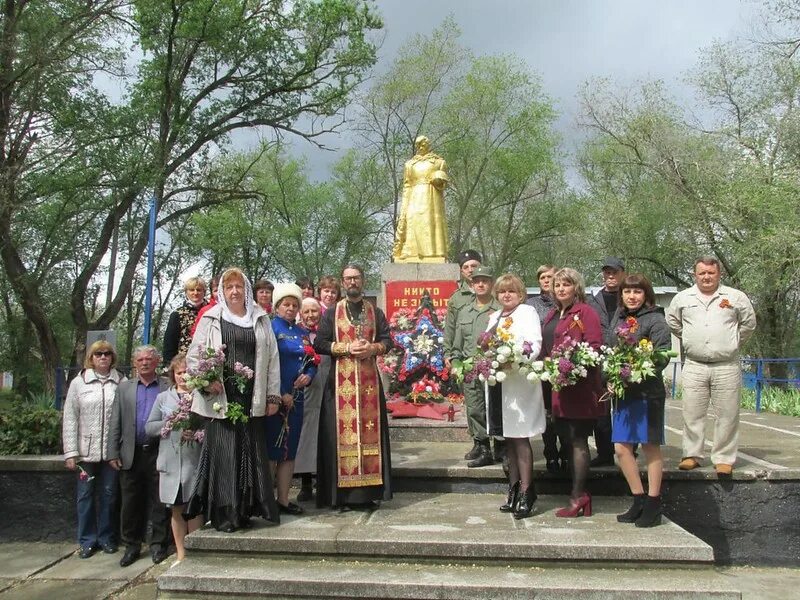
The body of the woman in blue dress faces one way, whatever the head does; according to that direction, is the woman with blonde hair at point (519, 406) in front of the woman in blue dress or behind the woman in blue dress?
in front

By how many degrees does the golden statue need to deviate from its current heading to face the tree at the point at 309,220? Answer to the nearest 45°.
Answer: approximately 180°

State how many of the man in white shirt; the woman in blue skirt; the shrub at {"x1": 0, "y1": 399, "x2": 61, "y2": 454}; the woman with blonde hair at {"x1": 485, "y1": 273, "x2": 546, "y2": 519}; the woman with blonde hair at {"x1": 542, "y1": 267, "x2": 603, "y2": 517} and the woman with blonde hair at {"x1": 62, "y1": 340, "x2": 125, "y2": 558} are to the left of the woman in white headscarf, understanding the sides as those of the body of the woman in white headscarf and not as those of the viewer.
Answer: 4

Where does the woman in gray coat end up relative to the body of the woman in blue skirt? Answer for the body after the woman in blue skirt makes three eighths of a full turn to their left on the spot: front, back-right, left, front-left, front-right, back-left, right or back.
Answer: back

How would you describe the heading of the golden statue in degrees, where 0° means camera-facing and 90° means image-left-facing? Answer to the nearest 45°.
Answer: approximately 0°

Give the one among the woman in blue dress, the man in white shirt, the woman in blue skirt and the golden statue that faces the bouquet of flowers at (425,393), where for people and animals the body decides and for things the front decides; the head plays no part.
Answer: the golden statue

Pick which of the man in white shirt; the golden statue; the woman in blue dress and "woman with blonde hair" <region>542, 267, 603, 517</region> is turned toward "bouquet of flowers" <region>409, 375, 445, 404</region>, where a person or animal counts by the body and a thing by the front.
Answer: the golden statue

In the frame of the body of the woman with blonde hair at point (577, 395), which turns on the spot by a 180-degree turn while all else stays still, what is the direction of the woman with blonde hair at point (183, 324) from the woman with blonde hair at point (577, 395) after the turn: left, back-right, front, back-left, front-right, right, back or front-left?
back-left

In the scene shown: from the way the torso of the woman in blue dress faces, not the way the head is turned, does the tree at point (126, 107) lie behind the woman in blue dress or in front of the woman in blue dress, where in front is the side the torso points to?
behind

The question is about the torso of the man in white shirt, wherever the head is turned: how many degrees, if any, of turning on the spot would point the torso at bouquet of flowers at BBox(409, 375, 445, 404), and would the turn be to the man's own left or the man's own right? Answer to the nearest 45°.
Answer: approximately 135° to the man's own right
